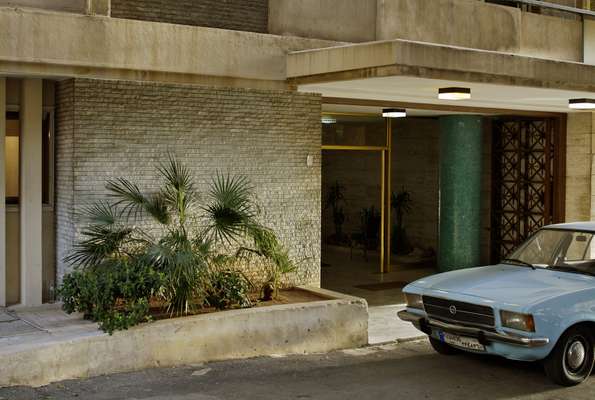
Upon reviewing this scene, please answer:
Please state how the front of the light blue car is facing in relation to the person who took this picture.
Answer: facing the viewer and to the left of the viewer

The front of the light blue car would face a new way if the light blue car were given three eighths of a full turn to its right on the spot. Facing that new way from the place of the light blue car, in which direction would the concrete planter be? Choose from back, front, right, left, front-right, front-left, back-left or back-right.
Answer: left

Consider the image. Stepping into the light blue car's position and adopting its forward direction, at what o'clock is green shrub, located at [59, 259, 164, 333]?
The green shrub is roughly at 1 o'clock from the light blue car.

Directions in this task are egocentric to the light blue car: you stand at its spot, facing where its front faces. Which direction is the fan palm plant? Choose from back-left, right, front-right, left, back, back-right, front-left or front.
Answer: front-right
